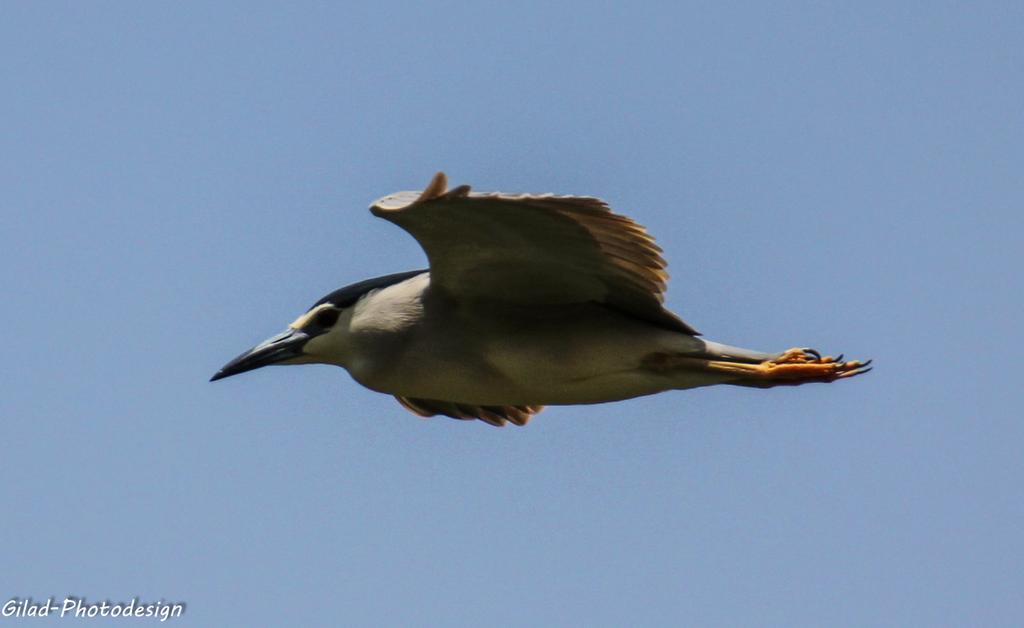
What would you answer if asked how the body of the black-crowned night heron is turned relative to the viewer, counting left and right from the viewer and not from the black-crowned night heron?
facing to the left of the viewer
